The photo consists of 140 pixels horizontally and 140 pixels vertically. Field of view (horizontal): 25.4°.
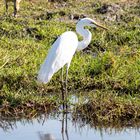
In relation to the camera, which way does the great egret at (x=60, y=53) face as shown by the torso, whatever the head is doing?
to the viewer's right
